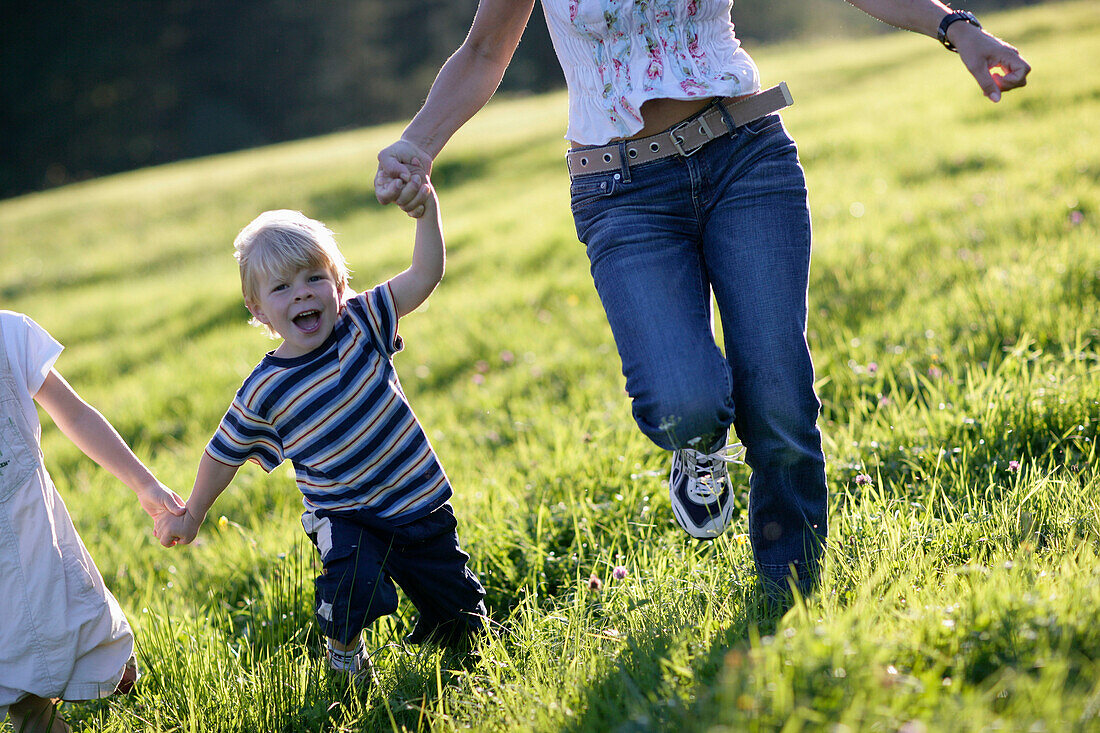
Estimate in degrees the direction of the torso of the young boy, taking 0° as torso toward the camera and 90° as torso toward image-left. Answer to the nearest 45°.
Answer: approximately 0°
